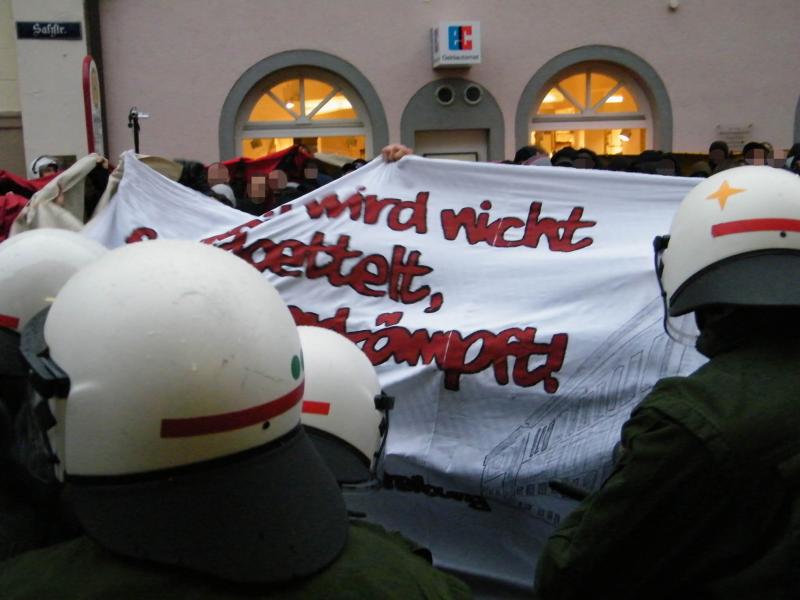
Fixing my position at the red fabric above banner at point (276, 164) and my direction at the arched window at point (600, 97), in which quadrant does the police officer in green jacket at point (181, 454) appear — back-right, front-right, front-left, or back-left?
back-right

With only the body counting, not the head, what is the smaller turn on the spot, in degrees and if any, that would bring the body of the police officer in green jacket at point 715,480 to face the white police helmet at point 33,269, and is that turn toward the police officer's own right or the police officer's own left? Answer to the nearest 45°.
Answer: approximately 45° to the police officer's own left

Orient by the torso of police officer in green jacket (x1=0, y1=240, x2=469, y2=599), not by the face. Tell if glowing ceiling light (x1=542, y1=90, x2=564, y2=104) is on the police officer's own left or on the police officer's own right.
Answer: on the police officer's own right

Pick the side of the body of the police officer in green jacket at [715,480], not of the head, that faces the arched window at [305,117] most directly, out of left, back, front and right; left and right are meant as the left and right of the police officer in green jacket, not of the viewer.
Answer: front

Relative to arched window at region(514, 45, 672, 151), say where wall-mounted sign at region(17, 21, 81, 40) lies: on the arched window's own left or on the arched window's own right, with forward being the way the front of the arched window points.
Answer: on the arched window's own right

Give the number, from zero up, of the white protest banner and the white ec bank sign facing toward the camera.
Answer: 2

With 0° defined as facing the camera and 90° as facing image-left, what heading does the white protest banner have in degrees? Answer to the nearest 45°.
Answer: approximately 0°

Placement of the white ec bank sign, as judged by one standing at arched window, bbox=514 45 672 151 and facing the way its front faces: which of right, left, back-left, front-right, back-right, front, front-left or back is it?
front-right

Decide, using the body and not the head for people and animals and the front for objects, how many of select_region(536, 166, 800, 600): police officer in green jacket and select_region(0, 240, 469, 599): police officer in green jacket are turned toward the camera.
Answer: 0

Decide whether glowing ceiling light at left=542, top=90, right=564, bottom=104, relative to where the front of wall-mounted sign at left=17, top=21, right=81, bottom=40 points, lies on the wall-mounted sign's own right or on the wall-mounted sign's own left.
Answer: on the wall-mounted sign's own left

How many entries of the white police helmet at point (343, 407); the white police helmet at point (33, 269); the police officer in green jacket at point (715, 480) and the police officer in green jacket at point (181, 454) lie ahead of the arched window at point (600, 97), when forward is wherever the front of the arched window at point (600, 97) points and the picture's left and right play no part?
4

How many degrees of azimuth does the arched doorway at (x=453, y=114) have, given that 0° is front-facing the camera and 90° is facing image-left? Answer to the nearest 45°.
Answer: approximately 0°

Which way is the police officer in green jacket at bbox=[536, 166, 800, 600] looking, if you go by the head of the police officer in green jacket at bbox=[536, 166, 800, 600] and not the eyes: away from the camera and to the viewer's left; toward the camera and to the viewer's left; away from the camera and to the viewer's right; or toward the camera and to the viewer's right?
away from the camera and to the viewer's left

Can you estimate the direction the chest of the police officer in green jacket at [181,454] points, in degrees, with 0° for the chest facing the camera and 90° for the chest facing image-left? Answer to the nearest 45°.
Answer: approximately 135°
